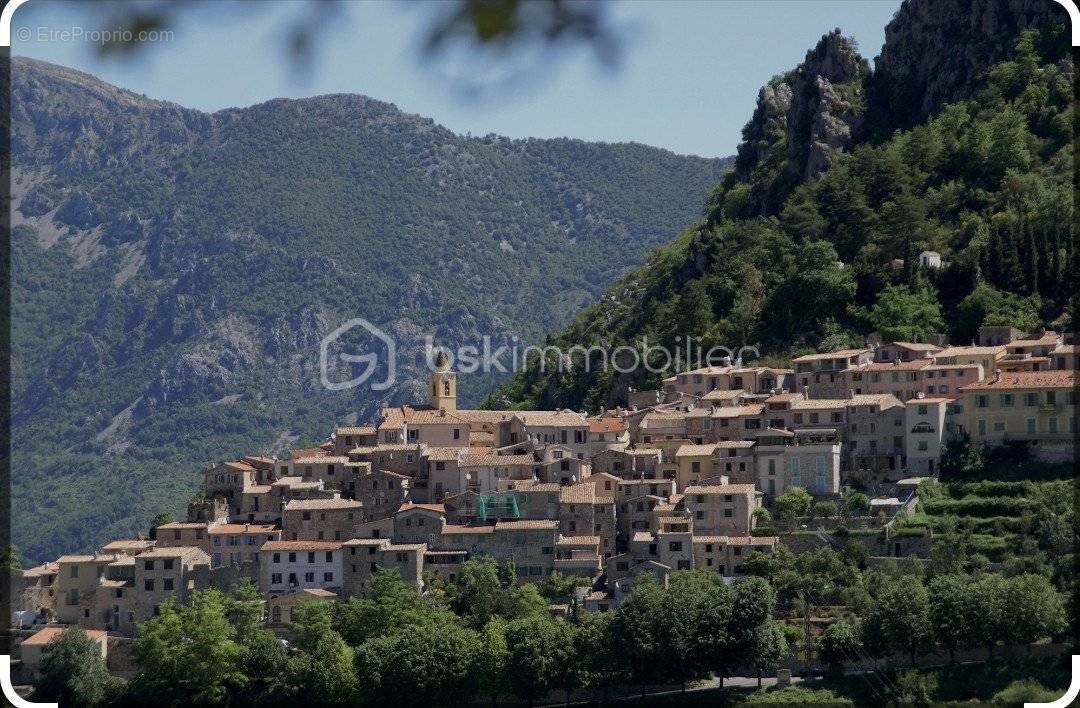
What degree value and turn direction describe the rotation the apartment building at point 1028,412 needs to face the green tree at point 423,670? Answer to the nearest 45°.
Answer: approximately 45° to its right

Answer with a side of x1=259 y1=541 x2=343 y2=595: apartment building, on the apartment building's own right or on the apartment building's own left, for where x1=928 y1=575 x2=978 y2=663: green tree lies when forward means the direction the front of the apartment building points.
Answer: on the apartment building's own left

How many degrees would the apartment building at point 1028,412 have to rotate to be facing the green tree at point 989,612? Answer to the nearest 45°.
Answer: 0° — it already faces it

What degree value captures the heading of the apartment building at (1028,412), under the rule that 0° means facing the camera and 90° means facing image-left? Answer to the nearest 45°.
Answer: approximately 0°

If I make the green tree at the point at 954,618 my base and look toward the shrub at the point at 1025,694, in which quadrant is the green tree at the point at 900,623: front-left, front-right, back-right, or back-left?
back-right

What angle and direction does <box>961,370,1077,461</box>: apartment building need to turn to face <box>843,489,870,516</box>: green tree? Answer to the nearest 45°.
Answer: approximately 45° to its right
